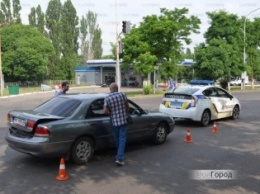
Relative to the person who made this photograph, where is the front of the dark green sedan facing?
facing away from the viewer and to the right of the viewer

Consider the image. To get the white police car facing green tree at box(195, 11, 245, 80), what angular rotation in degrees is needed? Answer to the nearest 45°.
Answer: approximately 45° to its left

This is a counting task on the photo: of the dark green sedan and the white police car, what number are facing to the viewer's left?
0

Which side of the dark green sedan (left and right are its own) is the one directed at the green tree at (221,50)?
front

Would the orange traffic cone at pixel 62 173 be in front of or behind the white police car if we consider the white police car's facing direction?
behind

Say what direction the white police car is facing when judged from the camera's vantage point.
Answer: facing away from the viewer and to the right of the viewer

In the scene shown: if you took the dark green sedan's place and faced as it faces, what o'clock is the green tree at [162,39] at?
The green tree is roughly at 11 o'clock from the dark green sedan.

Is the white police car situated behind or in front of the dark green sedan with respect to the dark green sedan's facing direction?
in front

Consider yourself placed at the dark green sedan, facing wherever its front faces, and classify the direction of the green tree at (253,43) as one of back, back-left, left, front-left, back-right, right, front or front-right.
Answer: front

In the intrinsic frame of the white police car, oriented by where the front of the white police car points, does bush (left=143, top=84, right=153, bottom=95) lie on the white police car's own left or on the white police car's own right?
on the white police car's own left

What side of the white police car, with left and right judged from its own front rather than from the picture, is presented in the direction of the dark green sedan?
back

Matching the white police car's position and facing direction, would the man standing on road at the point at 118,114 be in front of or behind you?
behind
